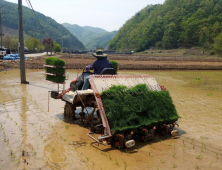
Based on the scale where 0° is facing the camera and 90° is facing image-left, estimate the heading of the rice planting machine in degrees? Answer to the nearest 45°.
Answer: approximately 135°
